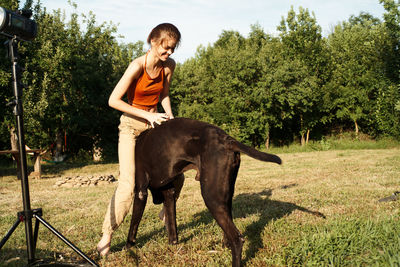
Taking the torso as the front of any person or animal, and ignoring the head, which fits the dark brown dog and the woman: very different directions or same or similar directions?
very different directions

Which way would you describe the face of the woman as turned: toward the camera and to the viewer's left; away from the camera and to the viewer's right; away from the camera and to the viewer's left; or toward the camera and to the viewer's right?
toward the camera and to the viewer's right

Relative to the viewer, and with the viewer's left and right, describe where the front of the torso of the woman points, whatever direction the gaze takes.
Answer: facing the viewer and to the right of the viewer

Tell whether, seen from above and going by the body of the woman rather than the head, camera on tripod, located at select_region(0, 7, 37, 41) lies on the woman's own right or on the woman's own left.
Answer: on the woman's own right

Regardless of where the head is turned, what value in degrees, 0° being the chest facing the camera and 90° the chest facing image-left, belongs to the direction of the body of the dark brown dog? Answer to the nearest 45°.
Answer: approximately 135°

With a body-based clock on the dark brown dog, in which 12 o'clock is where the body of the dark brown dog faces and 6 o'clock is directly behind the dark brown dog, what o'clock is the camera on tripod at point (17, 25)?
The camera on tripod is roughly at 10 o'clock from the dark brown dog.

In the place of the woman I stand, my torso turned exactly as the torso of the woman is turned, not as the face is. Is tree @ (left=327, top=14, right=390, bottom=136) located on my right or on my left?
on my left

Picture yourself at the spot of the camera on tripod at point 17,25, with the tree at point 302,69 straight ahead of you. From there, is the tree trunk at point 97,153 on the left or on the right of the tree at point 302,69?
left

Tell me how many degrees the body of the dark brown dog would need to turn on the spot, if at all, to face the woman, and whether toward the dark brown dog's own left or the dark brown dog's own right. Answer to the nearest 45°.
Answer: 0° — it already faces them
